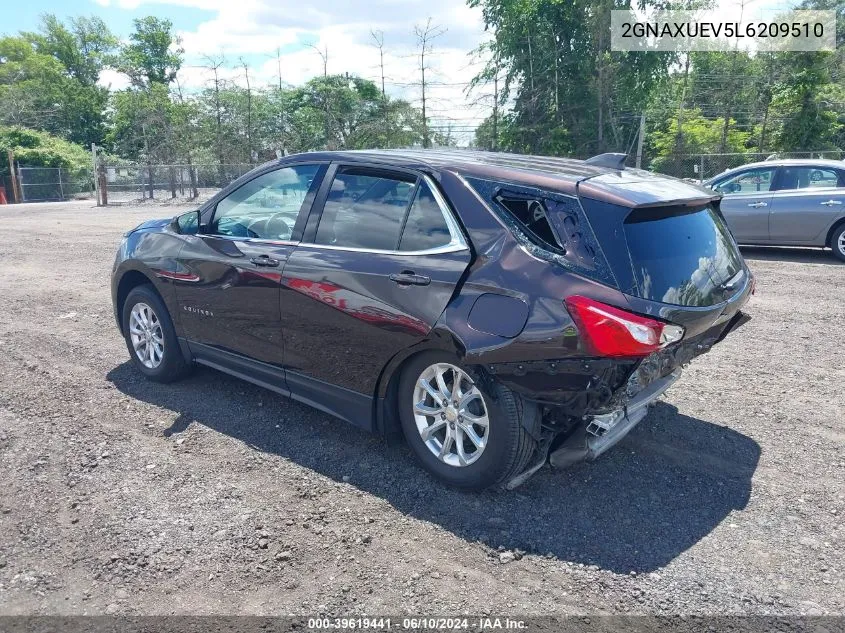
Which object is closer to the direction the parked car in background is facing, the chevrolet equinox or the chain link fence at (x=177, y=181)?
the chain link fence

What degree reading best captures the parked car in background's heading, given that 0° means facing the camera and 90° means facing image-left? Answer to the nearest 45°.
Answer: approximately 90°

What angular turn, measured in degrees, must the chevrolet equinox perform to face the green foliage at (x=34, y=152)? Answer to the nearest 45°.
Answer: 0° — it already faces it

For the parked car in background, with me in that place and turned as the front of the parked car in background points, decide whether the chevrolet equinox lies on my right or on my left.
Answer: on my left

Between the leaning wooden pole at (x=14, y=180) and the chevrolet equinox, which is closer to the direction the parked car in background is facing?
the leaning wooden pole

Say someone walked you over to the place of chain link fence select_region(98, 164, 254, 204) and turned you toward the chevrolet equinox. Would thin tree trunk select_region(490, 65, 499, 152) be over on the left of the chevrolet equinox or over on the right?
left

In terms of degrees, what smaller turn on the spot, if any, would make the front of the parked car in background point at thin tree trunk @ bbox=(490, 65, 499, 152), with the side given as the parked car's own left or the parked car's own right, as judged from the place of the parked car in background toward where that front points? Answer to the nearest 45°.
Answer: approximately 45° to the parked car's own right

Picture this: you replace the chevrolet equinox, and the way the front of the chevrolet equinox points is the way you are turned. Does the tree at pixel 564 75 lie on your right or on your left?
on your right

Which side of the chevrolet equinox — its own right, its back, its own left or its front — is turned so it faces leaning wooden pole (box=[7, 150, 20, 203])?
front

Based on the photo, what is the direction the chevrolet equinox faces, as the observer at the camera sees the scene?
facing away from the viewer and to the left of the viewer

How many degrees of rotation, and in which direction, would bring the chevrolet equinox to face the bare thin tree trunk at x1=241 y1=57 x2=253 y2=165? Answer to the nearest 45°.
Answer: approximately 45° to its right

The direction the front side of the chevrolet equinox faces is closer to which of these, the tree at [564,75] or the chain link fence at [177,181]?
the chain link fence

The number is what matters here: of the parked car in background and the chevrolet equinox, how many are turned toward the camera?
0
